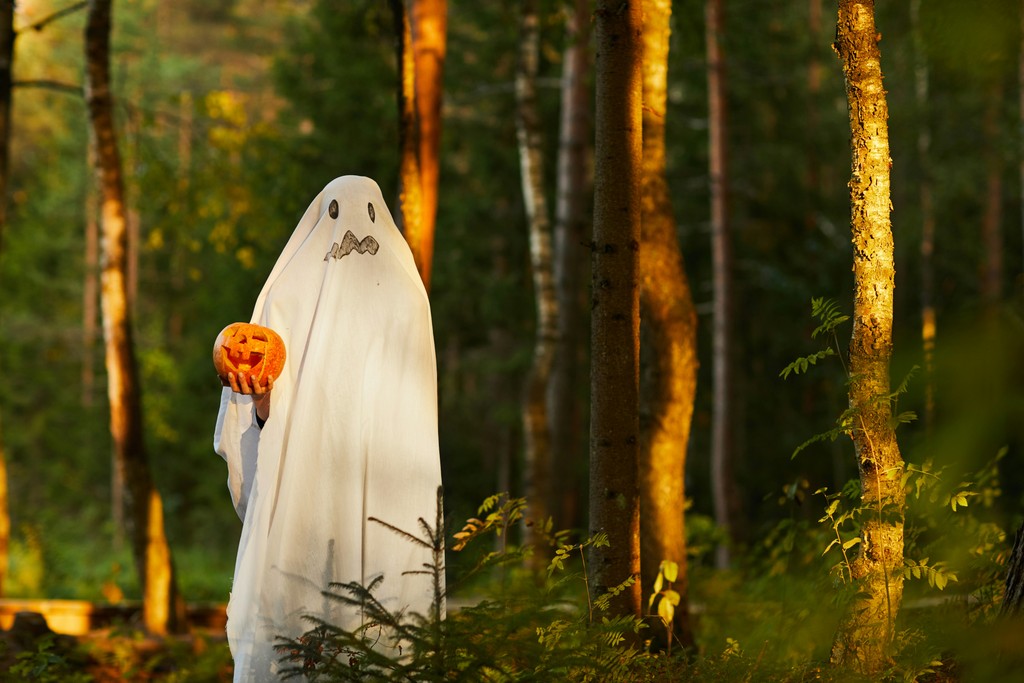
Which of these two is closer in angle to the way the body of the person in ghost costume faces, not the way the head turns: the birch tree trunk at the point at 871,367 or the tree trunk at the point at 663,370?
the birch tree trunk

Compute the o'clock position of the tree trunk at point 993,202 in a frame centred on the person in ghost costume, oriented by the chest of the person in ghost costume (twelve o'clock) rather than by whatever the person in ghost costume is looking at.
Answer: The tree trunk is roughly at 7 o'clock from the person in ghost costume.

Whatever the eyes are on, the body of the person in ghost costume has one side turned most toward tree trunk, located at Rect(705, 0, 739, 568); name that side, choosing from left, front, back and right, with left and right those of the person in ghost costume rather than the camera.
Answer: back

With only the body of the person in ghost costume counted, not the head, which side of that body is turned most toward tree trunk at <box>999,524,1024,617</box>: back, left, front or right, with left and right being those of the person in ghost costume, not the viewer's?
left

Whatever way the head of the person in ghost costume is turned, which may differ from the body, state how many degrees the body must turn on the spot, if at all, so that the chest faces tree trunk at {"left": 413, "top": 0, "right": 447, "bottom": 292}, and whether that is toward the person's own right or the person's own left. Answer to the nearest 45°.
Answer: approximately 180°

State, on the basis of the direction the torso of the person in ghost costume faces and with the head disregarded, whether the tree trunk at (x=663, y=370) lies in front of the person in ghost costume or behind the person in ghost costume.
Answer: behind

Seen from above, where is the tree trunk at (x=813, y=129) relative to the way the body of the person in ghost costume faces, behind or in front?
behind

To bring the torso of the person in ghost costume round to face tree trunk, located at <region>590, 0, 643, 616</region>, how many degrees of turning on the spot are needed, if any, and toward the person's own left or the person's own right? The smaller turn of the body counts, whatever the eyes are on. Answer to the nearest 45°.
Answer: approximately 90° to the person's own left

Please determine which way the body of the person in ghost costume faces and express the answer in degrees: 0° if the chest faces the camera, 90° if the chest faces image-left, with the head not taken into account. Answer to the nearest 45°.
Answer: approximately 0°
